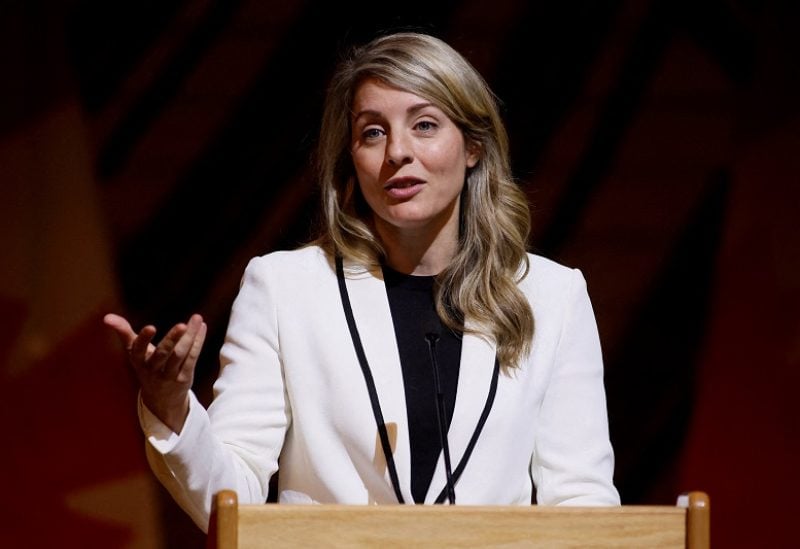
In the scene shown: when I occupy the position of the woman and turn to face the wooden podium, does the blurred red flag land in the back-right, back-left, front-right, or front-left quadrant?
back-right

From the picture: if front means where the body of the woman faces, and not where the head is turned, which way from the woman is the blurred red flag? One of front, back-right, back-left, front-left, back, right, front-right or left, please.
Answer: back-right

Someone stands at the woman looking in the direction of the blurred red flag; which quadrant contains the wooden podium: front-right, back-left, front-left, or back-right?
back-left

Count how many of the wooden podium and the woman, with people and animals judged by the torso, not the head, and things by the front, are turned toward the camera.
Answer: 2

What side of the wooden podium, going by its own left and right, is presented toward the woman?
back

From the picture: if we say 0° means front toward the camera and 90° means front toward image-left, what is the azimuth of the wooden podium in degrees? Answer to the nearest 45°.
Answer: approximately 0°

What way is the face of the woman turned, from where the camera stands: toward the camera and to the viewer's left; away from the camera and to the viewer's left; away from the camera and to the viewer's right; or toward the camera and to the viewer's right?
toward the camera and to the viewer's left

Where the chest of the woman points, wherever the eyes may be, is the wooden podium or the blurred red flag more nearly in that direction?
the wooden podium

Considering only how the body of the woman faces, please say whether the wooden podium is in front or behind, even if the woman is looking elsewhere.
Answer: in front
